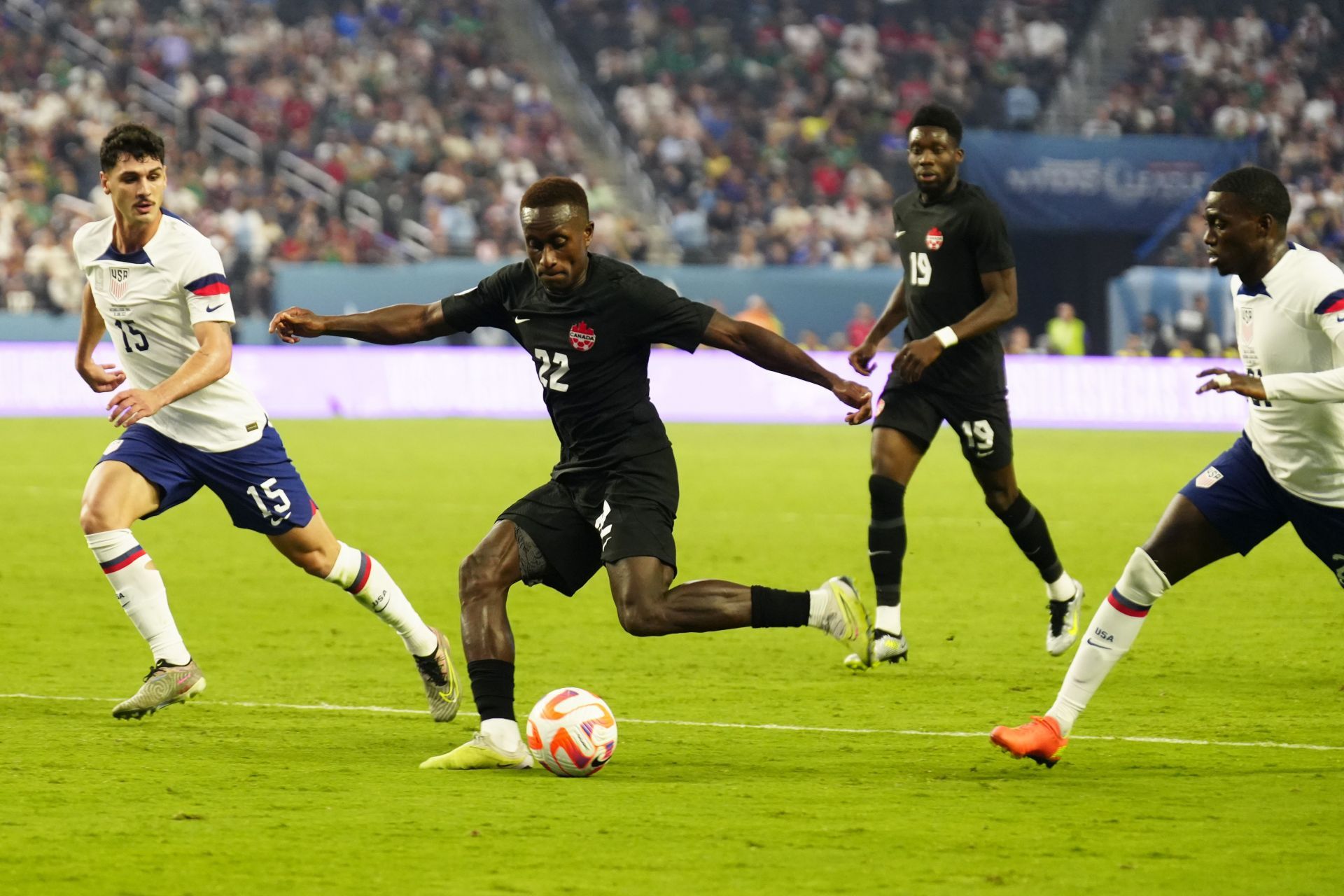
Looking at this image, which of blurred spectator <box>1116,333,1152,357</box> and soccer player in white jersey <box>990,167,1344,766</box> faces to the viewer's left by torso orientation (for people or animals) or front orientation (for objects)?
the soccer player in white jersey

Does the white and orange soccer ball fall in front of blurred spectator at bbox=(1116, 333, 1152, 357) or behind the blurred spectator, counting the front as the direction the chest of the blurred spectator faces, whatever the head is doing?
in front

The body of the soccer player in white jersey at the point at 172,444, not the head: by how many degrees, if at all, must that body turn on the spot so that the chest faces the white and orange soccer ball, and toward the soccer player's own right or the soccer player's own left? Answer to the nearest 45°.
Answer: approximately 90° to the soccer player's own left

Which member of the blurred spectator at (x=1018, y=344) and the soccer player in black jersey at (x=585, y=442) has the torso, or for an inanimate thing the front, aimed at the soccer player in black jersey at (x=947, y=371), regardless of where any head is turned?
the blurred spectator

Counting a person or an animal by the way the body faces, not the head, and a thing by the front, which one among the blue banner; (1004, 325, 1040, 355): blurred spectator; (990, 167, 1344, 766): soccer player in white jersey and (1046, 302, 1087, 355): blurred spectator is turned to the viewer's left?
the soccer player in white jersey

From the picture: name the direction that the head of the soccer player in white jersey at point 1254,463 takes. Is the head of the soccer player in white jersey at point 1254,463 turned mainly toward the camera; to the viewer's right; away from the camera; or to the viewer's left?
to the viewer's left

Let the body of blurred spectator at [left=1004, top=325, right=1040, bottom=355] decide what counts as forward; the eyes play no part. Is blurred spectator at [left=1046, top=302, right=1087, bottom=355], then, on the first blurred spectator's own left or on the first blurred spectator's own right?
on the first blurred spectator's own left

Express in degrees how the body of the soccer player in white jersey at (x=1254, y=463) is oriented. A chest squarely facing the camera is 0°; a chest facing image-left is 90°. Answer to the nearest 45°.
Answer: approximately 90°
